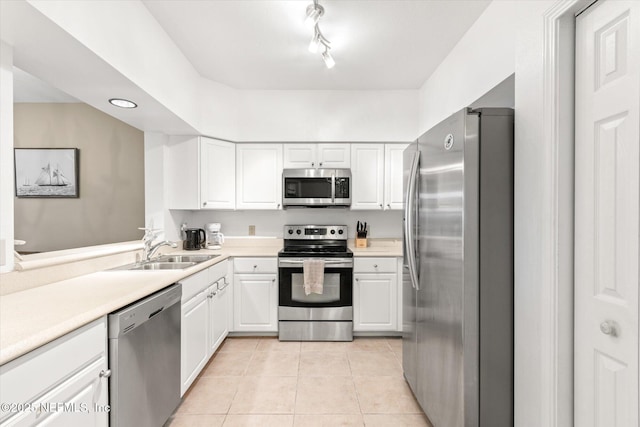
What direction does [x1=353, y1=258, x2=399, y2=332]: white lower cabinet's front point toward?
toward the camera

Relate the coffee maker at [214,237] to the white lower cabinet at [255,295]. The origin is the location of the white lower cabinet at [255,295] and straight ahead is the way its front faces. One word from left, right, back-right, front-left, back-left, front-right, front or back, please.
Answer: back-right

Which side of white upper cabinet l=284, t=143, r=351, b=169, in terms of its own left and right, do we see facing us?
front

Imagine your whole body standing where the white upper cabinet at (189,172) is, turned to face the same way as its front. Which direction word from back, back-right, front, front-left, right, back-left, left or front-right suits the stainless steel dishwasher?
front-right

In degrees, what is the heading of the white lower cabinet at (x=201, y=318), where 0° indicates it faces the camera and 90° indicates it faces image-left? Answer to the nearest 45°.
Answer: approximately 270°

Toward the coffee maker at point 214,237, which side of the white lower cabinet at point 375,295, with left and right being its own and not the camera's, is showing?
right

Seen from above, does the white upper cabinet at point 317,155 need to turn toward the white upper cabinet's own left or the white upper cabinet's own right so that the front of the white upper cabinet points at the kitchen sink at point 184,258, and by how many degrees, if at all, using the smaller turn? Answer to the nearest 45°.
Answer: approximately 45° to the white upper cabinet's own right

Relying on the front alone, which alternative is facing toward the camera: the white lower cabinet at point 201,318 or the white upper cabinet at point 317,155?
the white upper cabinet

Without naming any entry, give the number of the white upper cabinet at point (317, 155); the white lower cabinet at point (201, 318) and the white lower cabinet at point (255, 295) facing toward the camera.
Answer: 2

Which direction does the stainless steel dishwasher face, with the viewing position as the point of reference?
facing the viewer and to the right of the viewer

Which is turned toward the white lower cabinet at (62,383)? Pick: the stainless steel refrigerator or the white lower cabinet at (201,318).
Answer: the stainless steel refrigerator

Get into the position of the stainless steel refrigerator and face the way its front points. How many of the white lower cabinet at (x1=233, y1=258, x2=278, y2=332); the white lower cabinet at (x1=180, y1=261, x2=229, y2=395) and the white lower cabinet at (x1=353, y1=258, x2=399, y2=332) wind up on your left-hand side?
0

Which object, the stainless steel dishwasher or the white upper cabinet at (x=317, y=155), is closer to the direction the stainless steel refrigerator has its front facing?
the stainless steel dishwasher

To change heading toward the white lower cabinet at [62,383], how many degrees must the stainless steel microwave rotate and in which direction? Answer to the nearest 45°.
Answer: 0° — it already faces it

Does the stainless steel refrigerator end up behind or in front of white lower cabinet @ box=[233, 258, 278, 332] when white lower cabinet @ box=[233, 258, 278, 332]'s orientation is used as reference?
in front

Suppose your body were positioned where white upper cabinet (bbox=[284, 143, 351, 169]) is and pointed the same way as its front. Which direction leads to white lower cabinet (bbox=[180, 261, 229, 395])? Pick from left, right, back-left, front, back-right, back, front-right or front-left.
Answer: front-right

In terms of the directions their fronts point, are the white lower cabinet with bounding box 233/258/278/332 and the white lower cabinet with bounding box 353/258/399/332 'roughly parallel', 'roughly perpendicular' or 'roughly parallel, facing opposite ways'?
roughly parallel

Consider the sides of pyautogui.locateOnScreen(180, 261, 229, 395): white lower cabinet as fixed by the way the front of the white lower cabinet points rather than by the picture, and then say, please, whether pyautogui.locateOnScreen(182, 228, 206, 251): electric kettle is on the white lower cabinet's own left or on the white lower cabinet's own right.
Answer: on the white lower cabinet's own left

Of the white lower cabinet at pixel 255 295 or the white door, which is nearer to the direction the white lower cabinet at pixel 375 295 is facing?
the white door
